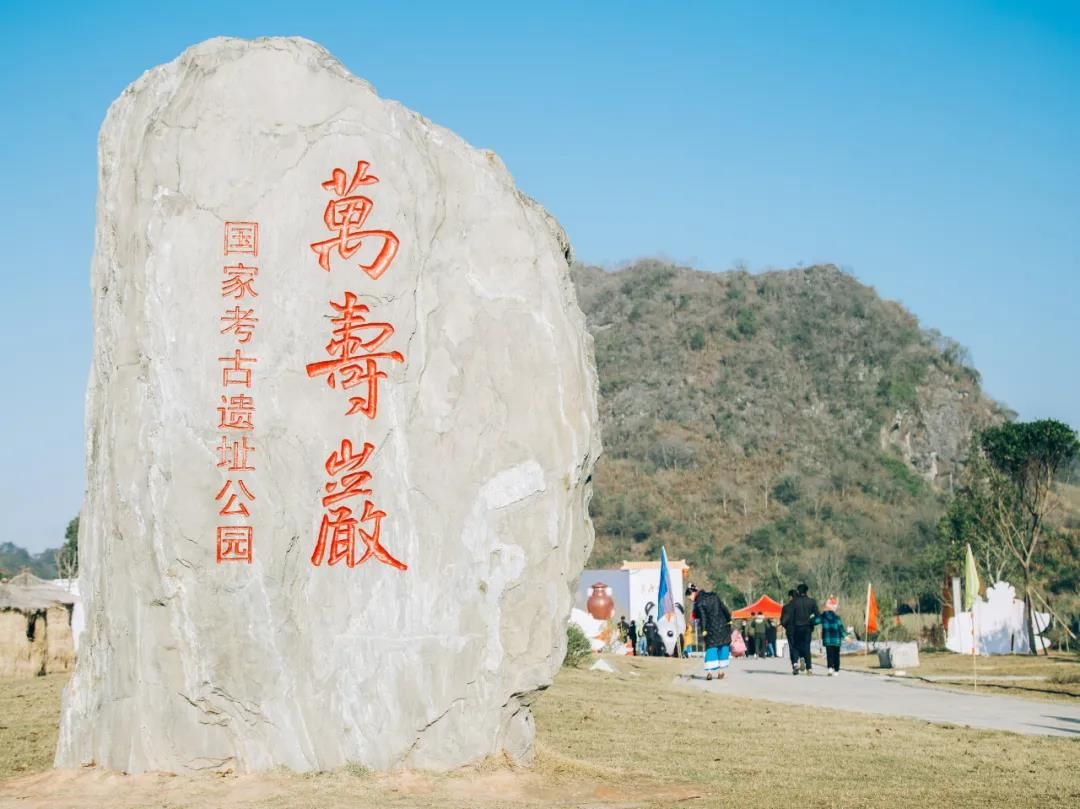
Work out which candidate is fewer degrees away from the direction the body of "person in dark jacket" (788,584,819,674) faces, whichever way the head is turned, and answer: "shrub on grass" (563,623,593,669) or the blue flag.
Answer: the blue flag

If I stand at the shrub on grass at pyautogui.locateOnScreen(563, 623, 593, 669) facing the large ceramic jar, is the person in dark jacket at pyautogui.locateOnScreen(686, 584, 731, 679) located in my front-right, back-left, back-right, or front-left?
back-right

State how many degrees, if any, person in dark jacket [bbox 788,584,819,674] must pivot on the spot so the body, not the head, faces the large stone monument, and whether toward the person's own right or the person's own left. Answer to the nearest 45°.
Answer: approximately 180°

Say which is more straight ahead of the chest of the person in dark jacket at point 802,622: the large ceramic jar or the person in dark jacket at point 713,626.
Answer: the large ceramic jar

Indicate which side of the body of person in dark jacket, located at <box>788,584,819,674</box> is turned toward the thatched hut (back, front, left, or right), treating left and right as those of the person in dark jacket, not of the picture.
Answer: left

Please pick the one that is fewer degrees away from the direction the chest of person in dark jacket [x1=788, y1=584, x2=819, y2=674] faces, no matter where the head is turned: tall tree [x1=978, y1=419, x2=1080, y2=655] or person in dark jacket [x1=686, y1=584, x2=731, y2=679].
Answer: the tall tree

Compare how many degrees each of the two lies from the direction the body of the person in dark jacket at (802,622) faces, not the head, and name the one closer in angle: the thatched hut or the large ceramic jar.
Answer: the large ceramic jar

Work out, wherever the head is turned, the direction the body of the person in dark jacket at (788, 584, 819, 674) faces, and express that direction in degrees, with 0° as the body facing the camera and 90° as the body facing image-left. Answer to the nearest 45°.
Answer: approximately 180°

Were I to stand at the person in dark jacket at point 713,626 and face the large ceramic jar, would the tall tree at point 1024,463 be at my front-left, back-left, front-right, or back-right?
front-right

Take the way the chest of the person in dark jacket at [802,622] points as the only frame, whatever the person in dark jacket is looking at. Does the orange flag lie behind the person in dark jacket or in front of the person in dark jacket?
in front

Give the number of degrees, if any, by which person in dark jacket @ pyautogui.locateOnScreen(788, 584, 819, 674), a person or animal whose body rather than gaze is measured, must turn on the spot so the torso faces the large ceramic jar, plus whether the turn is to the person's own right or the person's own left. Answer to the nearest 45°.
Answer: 0° — they already face it

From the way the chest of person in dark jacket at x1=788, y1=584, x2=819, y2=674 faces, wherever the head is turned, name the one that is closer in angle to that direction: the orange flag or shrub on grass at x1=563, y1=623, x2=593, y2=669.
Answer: the orange flag

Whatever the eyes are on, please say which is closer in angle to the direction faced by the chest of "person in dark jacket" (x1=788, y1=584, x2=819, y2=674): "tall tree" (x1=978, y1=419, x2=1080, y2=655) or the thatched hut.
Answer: the tall tree

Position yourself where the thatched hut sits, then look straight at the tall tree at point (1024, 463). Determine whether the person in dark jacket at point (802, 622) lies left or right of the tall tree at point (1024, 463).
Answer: right
